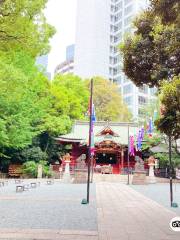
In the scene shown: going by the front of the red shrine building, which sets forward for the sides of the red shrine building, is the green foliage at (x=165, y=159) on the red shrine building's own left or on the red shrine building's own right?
on the red shrine building's own left

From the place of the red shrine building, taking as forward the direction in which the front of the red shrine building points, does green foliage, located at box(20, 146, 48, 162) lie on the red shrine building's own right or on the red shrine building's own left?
on the red shrine building's own right

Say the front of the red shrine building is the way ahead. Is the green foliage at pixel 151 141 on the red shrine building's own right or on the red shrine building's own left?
on the red shrine building's own left

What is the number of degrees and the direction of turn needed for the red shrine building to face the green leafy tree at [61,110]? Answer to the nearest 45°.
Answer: approximately 90° to its right

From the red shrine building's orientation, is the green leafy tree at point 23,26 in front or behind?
in front

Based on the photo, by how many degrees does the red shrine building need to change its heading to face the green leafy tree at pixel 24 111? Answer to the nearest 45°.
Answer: approximately 45° to its right

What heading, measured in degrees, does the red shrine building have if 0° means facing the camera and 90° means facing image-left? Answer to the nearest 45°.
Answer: approximately 0°
